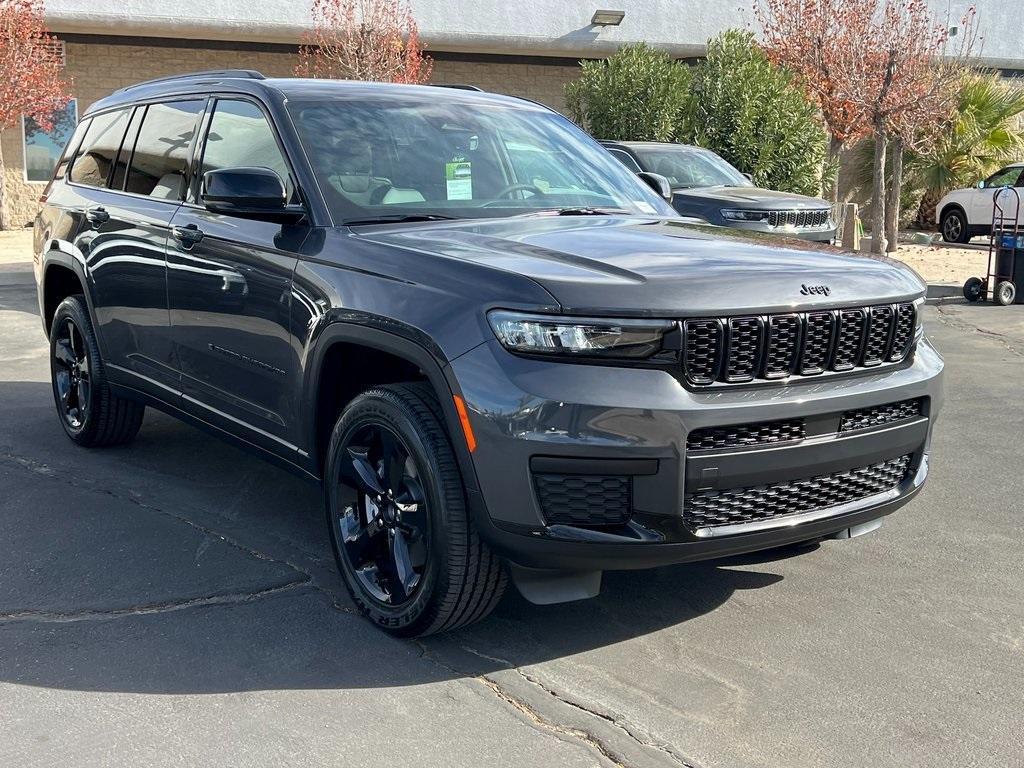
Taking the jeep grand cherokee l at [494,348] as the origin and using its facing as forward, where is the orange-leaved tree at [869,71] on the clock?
The orange-leaved tree is roughly at 8 o'clock from the jeep grand cherokee l.

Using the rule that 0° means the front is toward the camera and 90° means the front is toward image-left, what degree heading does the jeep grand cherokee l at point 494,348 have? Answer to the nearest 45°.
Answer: approximately 315°

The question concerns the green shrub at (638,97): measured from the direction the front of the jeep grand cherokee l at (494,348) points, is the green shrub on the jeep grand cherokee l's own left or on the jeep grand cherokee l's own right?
on the jeep grand cherokee l's own left

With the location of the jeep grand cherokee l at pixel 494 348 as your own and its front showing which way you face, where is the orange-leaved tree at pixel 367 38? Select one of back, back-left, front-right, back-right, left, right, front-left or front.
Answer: back-left

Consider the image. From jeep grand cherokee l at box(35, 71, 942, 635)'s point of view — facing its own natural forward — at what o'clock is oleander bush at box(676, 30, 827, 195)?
The oleander bush is roughly at 8 o'clock from the jeep grand cherokee l.
